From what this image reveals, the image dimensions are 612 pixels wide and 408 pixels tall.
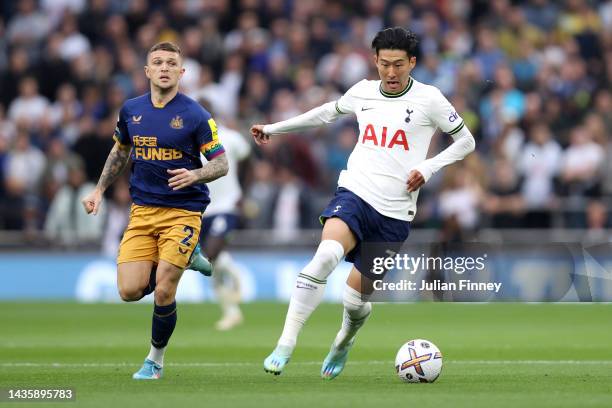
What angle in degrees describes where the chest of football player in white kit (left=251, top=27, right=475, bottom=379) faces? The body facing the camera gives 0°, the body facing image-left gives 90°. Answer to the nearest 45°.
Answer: approximately 0°

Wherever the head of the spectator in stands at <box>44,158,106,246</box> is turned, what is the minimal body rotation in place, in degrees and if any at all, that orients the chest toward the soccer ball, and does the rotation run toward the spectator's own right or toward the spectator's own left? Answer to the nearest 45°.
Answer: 0° — they already face it

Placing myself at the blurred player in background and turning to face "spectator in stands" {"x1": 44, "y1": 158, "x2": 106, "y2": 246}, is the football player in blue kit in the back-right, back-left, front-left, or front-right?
back-left

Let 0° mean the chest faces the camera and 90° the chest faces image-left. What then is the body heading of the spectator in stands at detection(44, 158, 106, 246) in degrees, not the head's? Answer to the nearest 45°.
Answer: approximately 0°

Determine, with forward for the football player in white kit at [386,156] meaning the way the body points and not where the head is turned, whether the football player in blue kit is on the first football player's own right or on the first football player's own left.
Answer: on the first football player's own right

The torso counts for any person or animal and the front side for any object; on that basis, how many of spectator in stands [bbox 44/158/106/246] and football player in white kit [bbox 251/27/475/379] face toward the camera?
2

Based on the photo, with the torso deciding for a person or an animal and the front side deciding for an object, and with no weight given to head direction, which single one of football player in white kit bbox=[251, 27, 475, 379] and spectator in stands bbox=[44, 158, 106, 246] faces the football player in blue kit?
the spectator in stands

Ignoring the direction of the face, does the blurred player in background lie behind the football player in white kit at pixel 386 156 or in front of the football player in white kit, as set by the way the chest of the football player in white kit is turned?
behind
